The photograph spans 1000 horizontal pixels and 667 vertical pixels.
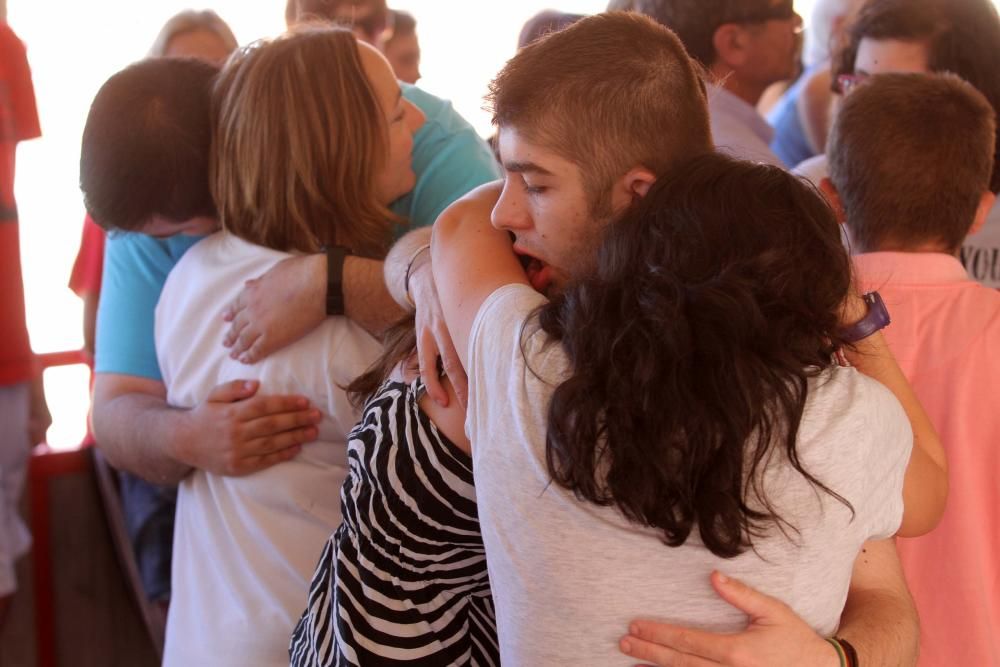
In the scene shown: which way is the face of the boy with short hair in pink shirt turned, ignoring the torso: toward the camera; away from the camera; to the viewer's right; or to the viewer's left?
away from the camera

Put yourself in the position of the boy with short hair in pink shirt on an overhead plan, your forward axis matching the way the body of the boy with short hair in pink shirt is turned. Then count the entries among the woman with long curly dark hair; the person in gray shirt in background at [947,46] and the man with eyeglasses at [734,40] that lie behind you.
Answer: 1

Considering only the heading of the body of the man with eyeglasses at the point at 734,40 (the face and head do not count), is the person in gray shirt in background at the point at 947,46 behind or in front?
in front

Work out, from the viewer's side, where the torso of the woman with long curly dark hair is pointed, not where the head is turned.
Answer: away from the camera

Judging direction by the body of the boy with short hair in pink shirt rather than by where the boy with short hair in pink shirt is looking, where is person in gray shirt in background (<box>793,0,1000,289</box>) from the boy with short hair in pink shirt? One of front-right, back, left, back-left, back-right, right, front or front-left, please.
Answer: front

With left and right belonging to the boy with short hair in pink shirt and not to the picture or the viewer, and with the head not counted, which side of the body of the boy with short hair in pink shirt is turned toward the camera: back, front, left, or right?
back

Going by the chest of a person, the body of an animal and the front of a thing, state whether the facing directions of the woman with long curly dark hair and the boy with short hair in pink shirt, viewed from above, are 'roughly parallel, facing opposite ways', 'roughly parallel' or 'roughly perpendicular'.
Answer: roughly parallel

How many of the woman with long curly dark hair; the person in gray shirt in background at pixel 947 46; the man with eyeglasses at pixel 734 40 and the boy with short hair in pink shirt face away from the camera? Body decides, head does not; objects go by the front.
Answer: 2

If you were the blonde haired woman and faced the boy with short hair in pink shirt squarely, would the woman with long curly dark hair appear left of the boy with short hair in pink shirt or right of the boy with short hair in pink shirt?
right

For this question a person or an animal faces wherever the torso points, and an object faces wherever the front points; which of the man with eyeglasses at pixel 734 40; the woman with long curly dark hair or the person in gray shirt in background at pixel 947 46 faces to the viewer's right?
the man with eyeglasses

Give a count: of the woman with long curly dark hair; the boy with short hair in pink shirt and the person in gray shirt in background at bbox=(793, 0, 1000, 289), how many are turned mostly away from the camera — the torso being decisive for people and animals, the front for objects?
2

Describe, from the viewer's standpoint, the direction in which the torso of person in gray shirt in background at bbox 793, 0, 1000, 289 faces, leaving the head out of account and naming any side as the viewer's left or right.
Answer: facing the viewer and to the left of the viewer
